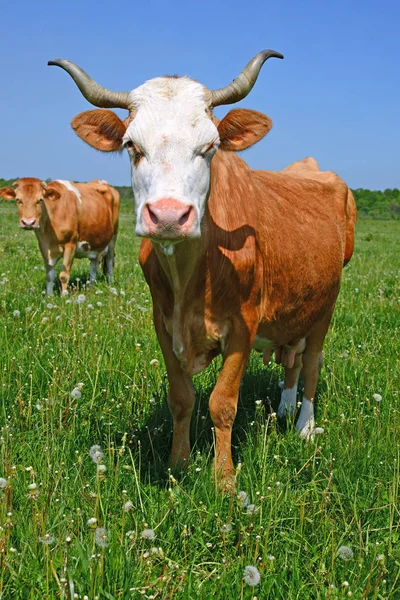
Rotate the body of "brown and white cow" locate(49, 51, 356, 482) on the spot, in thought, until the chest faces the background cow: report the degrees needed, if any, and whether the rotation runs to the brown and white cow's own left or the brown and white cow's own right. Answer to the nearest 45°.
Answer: approximately 135° to the brown and white cow's own right

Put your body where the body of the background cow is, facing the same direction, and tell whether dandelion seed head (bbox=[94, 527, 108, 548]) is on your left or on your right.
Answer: on your left

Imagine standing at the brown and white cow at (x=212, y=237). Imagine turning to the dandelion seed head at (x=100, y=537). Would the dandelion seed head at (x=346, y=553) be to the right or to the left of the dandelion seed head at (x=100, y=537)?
left

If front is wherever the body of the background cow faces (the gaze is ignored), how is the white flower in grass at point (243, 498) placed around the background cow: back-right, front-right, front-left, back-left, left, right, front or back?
front-left

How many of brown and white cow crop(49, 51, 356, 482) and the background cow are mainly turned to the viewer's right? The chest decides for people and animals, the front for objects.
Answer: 0

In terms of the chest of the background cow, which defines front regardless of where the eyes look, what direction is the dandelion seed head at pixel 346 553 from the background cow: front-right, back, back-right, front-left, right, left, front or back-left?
front-left

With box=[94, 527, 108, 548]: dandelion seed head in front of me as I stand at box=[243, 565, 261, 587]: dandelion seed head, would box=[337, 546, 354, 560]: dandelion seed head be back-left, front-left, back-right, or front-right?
back-right

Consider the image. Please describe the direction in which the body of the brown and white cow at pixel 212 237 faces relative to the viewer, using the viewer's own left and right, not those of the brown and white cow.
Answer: facing the viewer and to the left of the viewer
